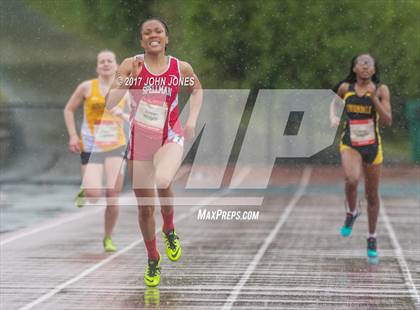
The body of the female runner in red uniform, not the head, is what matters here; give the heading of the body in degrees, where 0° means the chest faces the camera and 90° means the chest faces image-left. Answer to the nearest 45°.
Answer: approximately 0°

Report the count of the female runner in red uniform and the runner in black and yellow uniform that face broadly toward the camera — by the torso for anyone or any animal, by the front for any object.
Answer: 2

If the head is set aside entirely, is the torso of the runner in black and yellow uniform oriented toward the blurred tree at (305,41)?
no

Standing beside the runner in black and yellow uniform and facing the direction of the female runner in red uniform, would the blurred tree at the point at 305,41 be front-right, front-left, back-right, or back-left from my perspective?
back-right

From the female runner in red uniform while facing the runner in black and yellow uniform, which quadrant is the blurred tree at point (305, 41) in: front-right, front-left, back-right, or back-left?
front-left

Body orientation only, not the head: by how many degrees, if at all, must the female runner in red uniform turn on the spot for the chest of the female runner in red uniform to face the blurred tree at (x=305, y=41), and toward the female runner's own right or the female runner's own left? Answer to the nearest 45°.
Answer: approximately 180°

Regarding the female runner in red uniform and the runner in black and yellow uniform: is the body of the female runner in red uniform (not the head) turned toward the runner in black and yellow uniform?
no

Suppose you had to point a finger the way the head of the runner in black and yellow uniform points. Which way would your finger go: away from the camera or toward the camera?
toward the camera

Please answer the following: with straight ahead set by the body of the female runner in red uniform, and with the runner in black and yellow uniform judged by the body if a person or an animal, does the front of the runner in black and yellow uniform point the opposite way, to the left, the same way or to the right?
the same way

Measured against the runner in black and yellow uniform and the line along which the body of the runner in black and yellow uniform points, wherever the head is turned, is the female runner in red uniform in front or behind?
in front

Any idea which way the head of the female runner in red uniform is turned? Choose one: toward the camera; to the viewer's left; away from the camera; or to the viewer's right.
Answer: toward the camera

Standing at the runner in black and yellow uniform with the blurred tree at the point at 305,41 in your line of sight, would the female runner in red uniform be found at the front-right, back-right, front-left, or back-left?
back-left

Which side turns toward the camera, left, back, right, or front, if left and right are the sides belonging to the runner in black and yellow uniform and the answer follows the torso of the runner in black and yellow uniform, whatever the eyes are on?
front

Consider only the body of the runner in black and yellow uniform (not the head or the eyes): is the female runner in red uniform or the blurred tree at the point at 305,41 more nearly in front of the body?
the female runner in red uniform
